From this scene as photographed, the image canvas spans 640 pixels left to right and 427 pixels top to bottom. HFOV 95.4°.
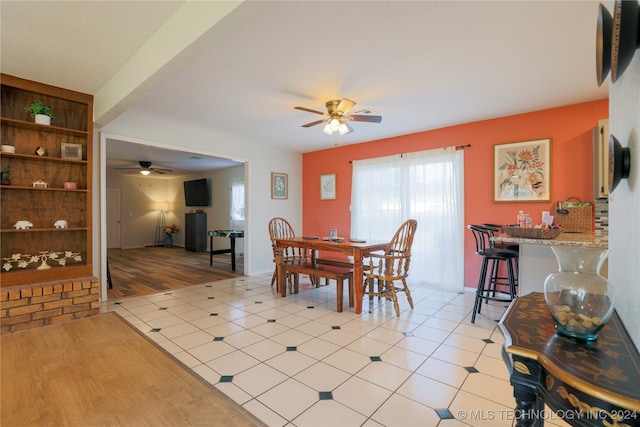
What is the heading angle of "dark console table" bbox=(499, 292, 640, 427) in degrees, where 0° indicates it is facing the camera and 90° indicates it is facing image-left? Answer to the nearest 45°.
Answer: approximately 45°

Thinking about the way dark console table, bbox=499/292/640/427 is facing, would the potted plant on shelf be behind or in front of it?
in front

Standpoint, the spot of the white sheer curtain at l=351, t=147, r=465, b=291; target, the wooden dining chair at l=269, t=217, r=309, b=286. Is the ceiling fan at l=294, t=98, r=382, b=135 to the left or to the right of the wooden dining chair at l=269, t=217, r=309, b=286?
left

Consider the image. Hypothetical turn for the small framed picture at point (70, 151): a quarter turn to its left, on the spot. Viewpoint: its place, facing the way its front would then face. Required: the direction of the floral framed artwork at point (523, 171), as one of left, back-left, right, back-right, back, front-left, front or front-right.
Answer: front-right

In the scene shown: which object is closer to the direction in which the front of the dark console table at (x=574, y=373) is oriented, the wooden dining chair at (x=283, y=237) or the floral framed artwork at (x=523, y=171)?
the wooden dining chair

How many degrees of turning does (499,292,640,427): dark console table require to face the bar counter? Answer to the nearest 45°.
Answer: approximately 135° to its right

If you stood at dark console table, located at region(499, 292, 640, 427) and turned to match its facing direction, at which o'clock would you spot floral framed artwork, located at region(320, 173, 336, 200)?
The floral framed artwork is roughly at 3 o'clock from the dark console table.

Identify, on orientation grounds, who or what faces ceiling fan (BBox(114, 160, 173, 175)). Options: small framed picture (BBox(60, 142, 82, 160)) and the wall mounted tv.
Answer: the wall mounted tv

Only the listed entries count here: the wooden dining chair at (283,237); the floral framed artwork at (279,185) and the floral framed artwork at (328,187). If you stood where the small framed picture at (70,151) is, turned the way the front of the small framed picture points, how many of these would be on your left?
3

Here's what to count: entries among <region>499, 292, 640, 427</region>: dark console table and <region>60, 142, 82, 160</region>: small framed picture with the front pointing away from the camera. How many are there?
0

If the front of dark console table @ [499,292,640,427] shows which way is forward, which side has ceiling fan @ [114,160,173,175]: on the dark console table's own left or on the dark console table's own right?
on the dark console table's own right

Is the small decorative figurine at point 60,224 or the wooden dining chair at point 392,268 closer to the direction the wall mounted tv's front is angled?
the small decorative figurine

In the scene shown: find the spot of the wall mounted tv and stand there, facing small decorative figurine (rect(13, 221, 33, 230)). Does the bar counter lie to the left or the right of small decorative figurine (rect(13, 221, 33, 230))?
left
